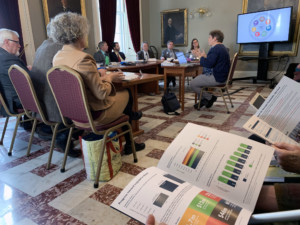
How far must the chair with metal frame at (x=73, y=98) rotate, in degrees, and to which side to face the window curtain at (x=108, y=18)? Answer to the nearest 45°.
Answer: approximately 45° to its left

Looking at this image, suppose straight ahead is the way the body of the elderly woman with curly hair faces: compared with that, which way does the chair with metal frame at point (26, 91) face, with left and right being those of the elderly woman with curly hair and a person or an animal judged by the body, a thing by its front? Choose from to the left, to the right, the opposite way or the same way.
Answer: the same way

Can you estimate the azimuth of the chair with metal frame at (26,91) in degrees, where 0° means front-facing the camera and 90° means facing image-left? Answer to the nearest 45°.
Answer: approximately 225°

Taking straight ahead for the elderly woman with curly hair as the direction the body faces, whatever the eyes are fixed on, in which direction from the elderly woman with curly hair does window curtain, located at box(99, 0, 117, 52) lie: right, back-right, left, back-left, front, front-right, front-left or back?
front-left

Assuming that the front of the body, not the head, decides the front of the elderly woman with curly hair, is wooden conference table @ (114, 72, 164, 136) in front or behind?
in front

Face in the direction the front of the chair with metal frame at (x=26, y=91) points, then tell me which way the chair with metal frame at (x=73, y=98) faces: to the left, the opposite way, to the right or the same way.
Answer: the same way

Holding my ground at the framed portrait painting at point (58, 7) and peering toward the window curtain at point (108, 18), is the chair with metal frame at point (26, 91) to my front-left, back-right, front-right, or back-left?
back-right

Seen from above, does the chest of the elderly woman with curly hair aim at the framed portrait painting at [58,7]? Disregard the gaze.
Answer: no

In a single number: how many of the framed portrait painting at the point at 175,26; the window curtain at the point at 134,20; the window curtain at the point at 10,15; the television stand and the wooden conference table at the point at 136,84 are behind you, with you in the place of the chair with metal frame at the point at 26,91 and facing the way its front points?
0

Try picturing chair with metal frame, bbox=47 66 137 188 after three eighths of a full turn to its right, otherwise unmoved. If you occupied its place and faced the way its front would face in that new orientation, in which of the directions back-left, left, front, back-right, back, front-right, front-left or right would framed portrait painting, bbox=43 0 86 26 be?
back

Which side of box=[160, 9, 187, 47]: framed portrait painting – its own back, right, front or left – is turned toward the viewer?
front

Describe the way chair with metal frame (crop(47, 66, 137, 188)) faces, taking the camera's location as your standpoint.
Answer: facing away from the viewer and to the right of the viewer

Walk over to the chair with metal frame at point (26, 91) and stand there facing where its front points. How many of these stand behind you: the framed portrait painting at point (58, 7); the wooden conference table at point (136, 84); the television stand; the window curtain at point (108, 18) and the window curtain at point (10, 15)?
0

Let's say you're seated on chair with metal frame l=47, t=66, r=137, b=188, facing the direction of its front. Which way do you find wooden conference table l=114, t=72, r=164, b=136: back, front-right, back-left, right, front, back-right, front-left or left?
front

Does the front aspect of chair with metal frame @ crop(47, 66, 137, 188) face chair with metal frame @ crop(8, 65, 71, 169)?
no

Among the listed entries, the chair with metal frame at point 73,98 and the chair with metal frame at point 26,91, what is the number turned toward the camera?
0

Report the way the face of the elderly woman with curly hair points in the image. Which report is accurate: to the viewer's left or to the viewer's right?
to the viewer's right

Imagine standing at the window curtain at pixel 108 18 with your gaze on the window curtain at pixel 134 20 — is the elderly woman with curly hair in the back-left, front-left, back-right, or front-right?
back-right

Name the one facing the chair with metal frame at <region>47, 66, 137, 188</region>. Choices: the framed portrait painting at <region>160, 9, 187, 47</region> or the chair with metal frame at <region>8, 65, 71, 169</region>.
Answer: the framed portrait painting

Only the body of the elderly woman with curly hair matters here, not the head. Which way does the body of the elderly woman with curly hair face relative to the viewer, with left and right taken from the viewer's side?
facing away from the viewer and to the right of the viewer

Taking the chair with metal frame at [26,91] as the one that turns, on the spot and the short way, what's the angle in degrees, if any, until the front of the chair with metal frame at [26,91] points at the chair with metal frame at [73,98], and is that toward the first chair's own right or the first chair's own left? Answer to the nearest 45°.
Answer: approximately 90° to the first chair's own right

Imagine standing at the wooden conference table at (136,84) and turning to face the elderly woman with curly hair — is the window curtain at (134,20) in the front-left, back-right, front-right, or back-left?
back-right
